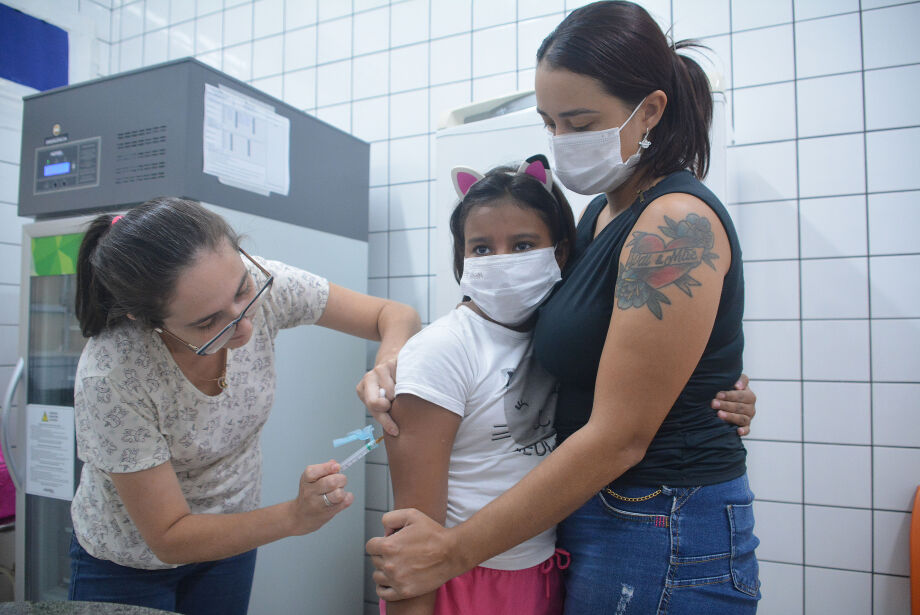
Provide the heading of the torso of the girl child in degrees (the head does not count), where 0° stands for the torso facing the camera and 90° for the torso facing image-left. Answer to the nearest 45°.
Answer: approximately 315°

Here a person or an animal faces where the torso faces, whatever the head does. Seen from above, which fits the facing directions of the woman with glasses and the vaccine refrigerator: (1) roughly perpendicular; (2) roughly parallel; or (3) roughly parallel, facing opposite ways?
roughly perpendicular

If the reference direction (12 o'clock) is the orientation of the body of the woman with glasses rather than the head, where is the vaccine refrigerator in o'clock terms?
The vaccine refrigerator is roughly at 7 o'clock from the woman with glasses.

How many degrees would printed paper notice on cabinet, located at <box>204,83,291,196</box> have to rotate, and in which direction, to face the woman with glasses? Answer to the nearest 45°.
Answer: approximately 45° to its right
